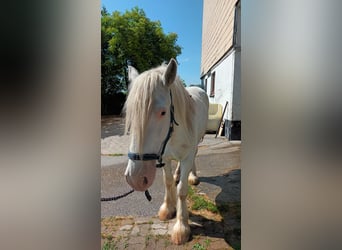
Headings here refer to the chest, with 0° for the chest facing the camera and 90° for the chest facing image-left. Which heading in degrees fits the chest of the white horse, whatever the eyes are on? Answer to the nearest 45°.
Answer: approximately 45°
